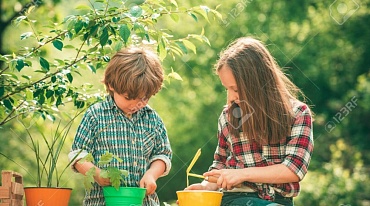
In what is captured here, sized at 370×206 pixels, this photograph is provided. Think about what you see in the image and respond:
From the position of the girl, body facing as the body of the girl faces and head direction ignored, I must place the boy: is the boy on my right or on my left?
on my right

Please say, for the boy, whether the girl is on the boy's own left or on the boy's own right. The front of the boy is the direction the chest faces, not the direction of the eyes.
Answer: on the boy's own left

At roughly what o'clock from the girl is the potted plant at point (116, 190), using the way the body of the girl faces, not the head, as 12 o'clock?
The potted plant is roughly at 1 o'clock from the girl.

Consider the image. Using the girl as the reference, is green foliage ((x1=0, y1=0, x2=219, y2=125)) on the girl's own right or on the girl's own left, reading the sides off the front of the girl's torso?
on the girl's own right

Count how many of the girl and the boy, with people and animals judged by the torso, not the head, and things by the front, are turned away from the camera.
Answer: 0
